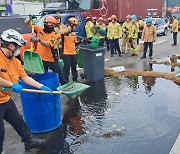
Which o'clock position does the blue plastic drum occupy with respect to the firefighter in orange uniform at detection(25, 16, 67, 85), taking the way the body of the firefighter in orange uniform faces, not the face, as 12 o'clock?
The blue plastic drum is roughly at 12 o'clock from the firefighter in orange uniform.

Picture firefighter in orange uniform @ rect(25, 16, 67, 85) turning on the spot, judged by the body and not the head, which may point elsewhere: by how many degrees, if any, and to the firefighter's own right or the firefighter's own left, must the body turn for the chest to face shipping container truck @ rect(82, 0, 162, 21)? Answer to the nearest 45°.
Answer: approximately 180°

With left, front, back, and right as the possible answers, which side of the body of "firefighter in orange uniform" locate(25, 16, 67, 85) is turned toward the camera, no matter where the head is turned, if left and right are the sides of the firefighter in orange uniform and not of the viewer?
front

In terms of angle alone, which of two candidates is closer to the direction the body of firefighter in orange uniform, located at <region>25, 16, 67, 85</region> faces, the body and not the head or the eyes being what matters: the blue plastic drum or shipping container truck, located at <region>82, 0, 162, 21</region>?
the blue plastic drum
